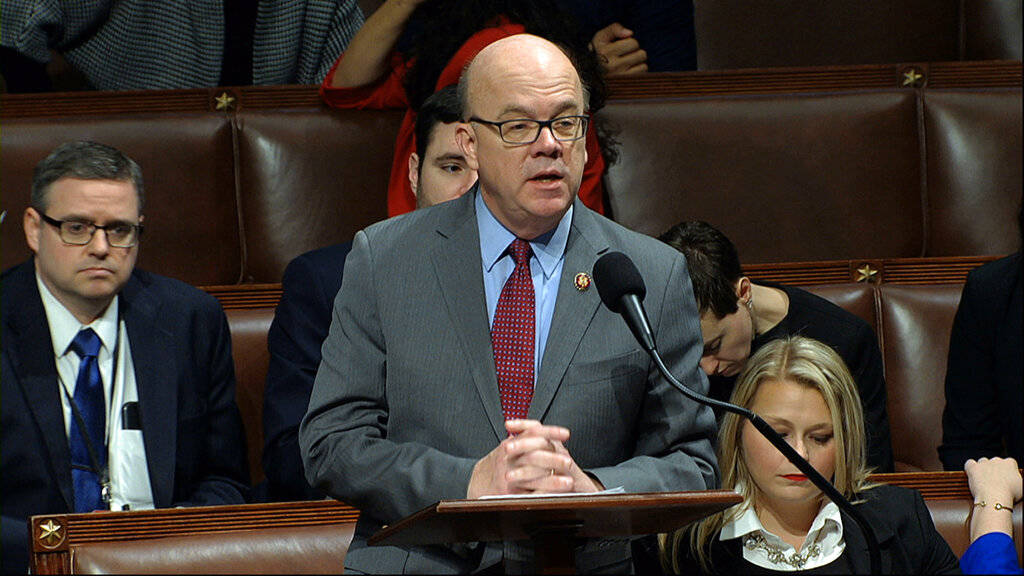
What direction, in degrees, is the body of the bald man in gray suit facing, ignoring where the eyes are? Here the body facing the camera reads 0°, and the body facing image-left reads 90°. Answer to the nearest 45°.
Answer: approximately 0°

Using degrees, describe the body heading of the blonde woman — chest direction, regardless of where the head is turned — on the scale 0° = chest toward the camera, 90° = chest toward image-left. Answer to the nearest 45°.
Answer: approximately 0°

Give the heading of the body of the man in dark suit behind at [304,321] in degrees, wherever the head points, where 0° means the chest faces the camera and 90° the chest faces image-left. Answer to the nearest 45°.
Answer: approximately 315°
